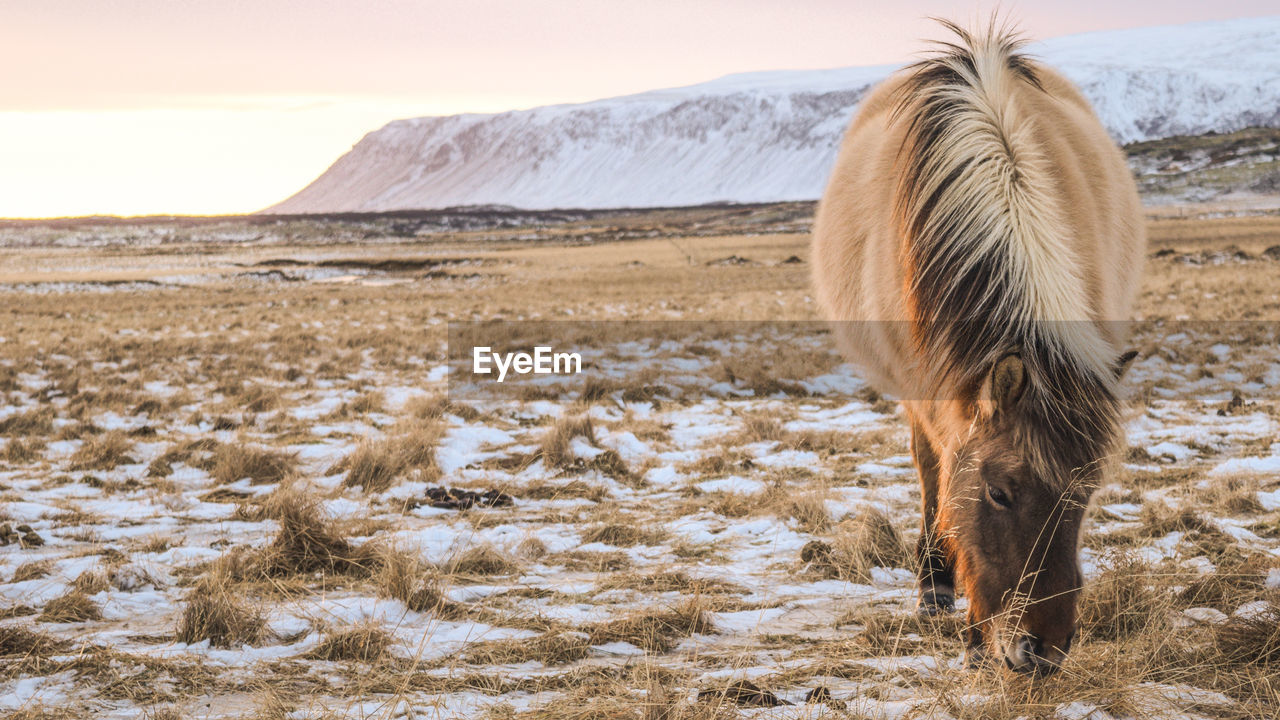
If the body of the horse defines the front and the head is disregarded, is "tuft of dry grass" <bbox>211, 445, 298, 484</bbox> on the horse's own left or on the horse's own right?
on the horse's own right

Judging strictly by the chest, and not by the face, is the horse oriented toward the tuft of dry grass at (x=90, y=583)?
no

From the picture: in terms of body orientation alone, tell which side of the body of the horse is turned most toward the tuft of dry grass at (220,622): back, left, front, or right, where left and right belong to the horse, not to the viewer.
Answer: right

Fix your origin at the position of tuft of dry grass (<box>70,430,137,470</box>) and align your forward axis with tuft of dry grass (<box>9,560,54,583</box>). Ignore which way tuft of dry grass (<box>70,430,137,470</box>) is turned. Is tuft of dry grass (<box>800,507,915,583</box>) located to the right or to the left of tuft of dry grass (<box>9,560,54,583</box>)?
left

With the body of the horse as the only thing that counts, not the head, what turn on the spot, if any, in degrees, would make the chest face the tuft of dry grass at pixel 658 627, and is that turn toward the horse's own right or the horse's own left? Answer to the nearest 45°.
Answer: approximately 90° to the horse's own right

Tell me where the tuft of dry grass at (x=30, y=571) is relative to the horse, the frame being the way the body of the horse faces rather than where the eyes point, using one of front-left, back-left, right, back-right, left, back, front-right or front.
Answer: right

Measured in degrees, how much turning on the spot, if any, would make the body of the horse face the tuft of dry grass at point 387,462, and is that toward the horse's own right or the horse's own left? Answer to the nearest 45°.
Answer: approximately 135° to the horse's own right

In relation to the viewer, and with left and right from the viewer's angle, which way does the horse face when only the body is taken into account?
facing the viewer

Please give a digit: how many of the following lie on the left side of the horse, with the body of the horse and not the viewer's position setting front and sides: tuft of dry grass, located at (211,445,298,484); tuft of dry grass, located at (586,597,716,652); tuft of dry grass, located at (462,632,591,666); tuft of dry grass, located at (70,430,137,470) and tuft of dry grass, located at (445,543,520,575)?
0

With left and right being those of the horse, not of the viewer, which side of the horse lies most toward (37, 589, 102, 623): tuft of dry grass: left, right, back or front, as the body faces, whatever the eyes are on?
right

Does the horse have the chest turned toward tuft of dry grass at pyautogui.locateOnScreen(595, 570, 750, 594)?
no

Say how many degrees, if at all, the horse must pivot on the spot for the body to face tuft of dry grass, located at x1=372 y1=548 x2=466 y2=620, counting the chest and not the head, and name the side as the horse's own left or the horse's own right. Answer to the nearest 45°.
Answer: approximately 90° to the horse's own right

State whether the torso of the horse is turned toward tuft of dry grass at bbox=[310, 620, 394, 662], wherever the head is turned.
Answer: no
